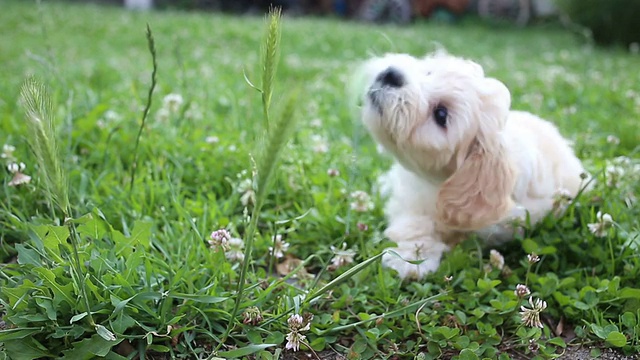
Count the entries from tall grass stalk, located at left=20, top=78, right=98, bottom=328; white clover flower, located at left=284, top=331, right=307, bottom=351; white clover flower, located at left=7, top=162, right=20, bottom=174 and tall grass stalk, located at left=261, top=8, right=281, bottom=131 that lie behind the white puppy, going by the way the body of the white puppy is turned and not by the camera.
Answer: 0

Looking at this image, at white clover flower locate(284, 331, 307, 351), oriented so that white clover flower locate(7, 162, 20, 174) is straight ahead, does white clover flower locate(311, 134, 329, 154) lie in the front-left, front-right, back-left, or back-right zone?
front-right

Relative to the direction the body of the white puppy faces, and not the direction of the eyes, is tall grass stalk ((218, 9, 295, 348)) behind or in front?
in front

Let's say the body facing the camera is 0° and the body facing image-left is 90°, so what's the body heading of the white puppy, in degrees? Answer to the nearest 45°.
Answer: approximately 45°

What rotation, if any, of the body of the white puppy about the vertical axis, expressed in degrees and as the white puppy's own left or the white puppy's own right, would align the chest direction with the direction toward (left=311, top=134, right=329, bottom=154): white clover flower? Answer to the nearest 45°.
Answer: approximately 90° to the white puppy's own right

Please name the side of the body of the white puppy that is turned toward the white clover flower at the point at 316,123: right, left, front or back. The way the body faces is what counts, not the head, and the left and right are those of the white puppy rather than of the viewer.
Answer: right

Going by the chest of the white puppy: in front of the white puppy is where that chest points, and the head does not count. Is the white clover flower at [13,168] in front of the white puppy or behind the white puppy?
in front

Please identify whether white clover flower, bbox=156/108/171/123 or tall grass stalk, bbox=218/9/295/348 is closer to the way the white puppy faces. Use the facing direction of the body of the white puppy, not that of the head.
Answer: the tall grass stalk

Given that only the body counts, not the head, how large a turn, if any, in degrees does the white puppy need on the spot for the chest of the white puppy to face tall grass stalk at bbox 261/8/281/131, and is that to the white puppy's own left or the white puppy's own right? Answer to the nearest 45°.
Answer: approximately 45° to the white puppy's own right

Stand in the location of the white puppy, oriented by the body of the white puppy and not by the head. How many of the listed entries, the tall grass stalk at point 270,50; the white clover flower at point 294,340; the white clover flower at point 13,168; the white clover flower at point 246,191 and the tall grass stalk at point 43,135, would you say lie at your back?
0

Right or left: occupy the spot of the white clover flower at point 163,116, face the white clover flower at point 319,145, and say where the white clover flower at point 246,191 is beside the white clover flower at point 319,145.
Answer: right

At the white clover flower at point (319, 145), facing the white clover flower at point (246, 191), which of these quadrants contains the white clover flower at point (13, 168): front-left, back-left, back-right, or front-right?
front-right
